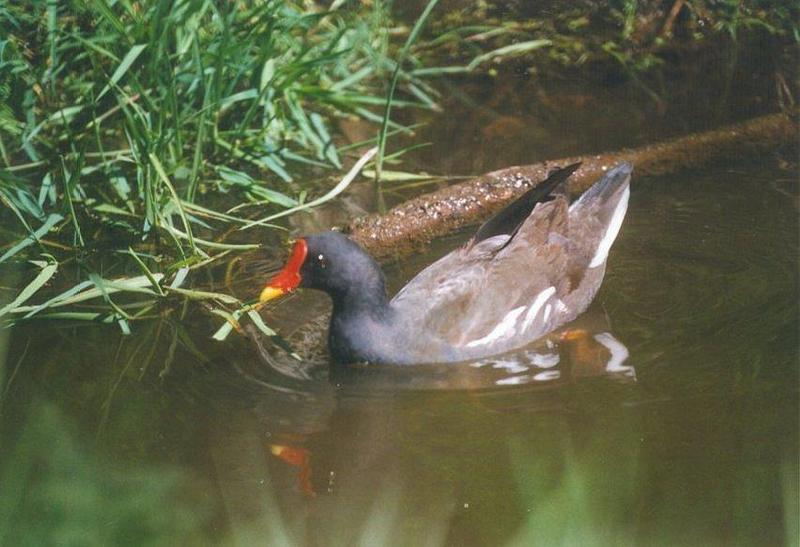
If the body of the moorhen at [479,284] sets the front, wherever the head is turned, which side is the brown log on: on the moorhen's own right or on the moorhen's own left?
on the moorhen's own right

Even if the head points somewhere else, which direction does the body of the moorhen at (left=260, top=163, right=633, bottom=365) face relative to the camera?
to the viewer's left

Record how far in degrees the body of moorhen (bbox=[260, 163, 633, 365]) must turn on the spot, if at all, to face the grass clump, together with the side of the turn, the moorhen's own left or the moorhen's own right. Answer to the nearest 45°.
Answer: approximately 45° to the moorhen's own right

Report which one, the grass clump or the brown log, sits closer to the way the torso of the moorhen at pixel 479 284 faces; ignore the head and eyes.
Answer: the grass clump
